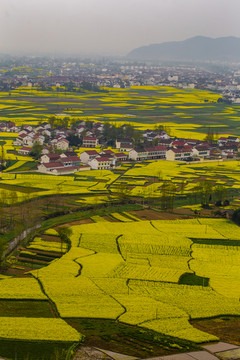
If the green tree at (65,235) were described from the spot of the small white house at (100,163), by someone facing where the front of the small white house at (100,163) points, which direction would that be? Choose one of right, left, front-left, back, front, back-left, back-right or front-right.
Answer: front-right

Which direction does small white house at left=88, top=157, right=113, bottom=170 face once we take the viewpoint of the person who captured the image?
facing the viewer and to the right of the viewer
